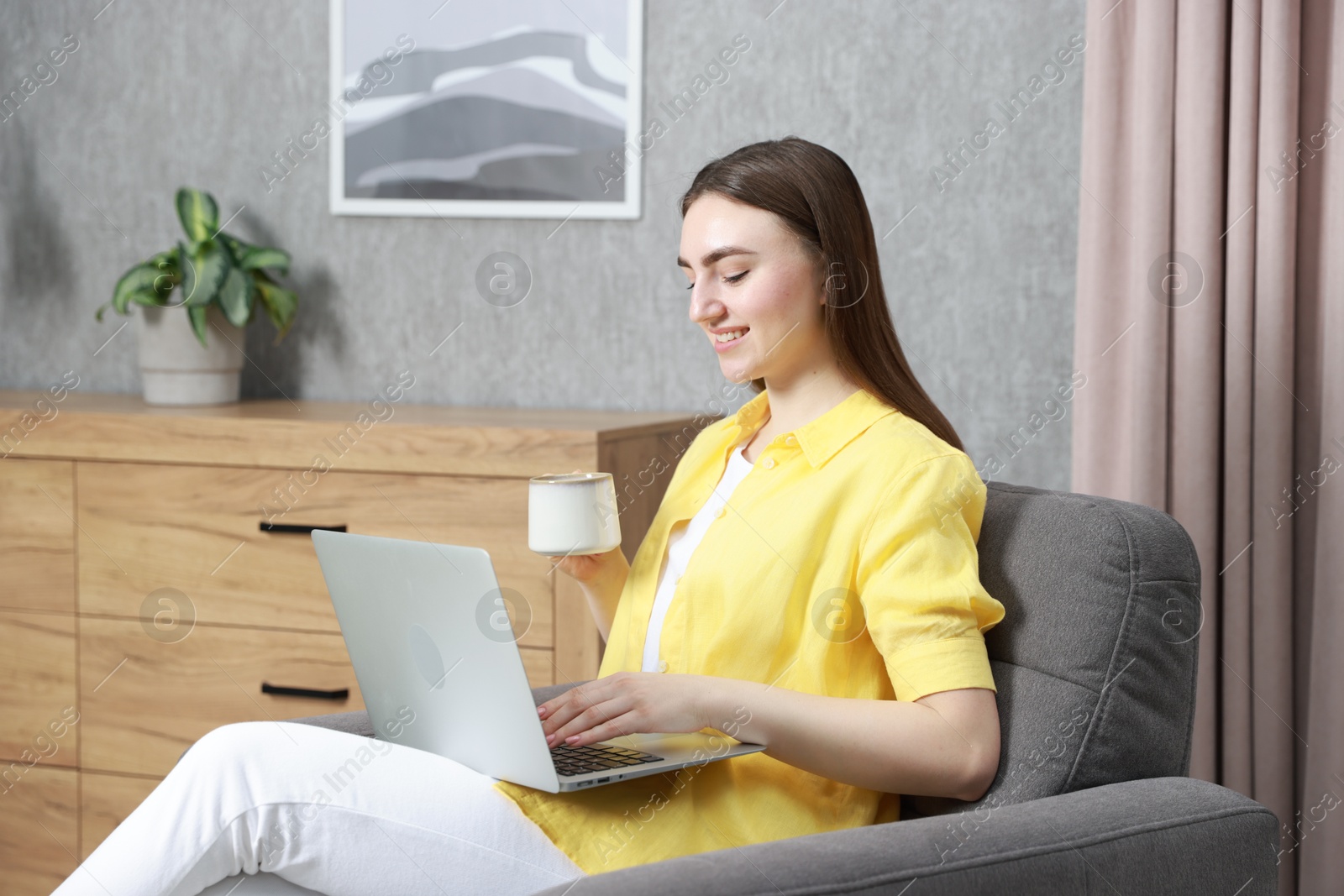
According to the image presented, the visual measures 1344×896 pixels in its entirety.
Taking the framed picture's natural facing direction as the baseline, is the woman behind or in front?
in front

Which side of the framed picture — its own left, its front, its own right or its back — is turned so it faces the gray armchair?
front

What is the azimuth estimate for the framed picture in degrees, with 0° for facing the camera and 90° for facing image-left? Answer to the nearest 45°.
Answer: approximately 0°

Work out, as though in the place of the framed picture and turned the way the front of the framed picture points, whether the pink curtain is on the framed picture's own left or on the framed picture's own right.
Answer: on the framed picture's own left
